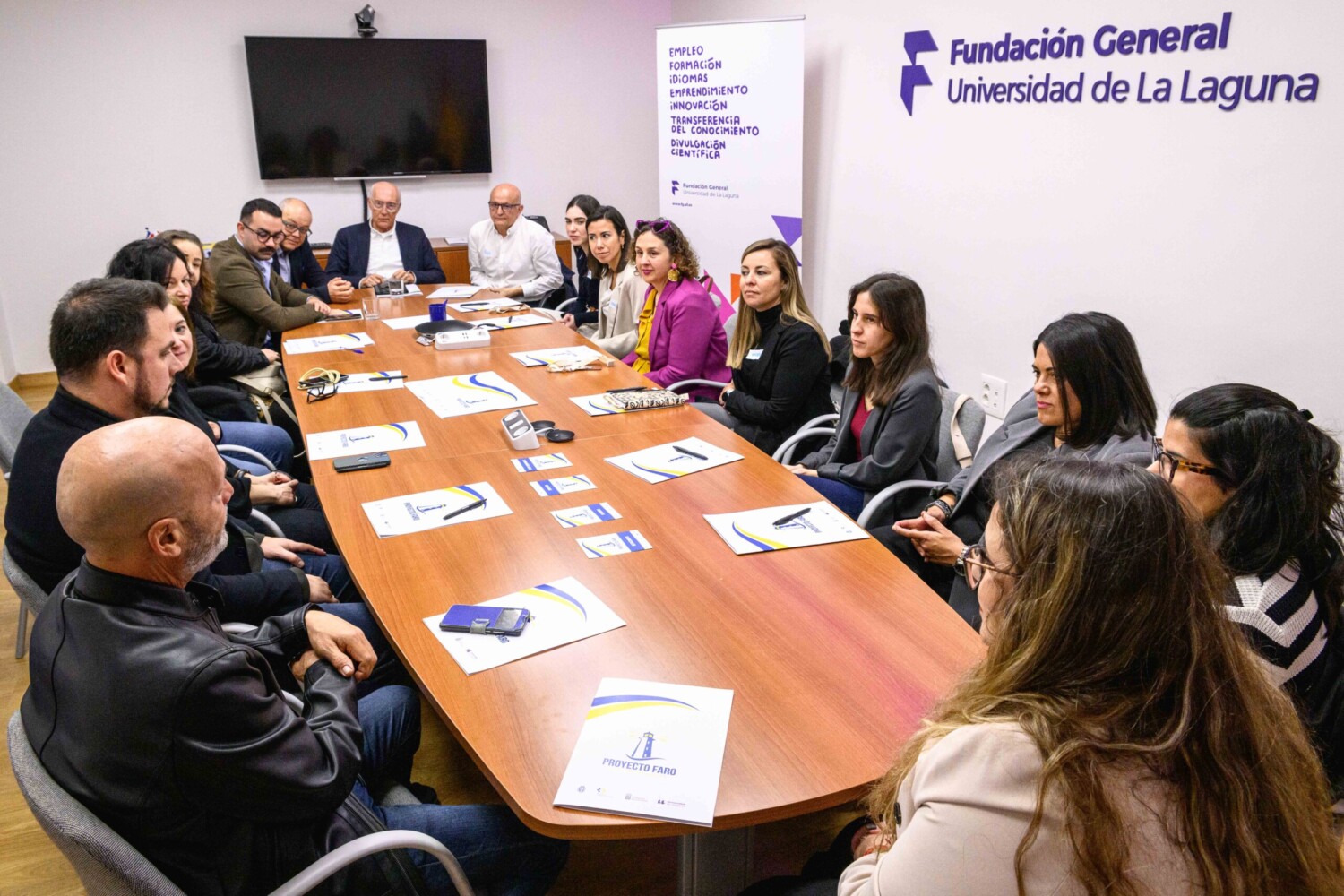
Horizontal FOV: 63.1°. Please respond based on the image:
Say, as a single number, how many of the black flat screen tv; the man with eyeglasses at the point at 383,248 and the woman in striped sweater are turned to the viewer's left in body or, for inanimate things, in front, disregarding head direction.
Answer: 1

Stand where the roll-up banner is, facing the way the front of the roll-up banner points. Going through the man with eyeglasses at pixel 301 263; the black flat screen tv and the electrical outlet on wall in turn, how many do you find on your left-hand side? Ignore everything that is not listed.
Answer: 1

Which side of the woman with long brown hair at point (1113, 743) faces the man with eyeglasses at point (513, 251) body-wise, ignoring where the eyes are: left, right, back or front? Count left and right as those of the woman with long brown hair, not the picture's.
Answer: front

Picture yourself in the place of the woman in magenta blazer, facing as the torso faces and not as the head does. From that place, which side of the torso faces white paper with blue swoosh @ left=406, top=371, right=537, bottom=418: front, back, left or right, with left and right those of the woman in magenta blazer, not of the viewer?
front

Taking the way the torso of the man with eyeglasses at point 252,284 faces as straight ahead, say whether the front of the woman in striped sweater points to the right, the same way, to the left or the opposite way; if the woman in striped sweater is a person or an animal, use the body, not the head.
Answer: the opposite way

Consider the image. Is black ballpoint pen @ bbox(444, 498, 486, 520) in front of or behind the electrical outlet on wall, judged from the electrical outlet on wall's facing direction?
in front

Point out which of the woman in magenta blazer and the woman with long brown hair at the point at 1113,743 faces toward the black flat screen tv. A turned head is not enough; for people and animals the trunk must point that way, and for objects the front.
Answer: the woman with long brown hair

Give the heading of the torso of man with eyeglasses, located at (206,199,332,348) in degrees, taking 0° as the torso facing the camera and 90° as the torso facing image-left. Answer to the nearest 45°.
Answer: approximately 315°

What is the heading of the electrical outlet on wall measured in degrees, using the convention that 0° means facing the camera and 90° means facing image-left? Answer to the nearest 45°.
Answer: approximately 45°

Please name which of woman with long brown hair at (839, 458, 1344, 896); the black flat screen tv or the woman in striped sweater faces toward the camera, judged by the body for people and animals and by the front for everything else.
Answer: the black flat screen tv

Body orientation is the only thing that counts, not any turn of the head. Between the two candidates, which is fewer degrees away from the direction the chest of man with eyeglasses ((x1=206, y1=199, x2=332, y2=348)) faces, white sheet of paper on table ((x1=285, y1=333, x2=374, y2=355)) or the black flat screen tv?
the white sheet of paper on table

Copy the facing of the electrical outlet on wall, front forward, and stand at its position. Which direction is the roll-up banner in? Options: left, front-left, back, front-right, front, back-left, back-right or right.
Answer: right

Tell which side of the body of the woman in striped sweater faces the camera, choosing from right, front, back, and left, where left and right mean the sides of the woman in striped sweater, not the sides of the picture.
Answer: left

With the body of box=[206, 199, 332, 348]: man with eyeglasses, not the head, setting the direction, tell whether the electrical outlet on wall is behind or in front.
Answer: in front

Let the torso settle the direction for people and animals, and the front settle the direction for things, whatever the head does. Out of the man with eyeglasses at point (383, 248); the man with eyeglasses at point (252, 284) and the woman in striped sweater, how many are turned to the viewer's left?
1
